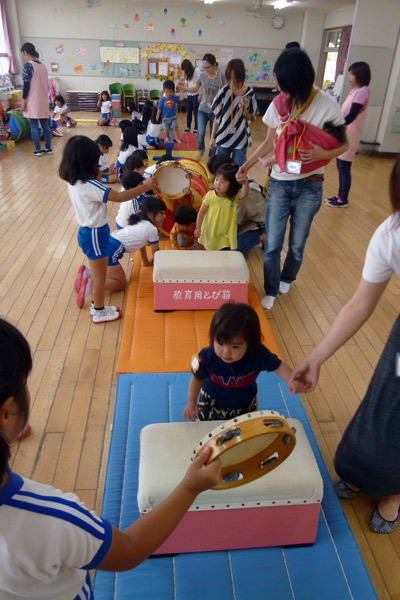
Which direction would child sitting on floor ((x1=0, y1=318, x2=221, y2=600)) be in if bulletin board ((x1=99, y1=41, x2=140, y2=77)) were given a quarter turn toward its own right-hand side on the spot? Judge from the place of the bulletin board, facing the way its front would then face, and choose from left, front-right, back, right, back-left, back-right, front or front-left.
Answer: left

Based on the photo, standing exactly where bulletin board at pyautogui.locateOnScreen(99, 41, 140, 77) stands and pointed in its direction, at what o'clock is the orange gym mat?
The orange gym mat is roughly at 12 o'clock from the bulletin board.

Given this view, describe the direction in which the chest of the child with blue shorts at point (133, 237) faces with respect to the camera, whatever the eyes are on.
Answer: to the viewer's right

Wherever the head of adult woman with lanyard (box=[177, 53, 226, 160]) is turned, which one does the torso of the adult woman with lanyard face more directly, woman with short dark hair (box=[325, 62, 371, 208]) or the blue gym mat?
the blue gym mat

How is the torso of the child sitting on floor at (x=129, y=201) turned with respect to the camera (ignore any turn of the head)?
to the viewer's right

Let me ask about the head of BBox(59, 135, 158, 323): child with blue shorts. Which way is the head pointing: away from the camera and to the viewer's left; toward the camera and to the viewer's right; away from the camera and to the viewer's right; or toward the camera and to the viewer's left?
away from the camera and to the viewer's right

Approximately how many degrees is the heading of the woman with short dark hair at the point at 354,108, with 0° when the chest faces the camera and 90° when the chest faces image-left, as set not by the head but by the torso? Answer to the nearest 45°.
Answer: approximately 90°

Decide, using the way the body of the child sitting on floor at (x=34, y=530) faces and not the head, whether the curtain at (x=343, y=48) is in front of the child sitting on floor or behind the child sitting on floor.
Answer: in front

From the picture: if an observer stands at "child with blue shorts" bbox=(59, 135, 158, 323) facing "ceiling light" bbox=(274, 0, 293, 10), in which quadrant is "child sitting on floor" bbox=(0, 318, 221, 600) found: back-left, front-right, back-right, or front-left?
back-right

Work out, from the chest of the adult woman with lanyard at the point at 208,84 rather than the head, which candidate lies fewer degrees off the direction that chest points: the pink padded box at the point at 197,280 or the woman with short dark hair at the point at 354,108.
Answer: the pink padded box

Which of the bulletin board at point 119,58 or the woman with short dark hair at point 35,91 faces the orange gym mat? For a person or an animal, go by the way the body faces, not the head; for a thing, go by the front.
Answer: the bulletin board

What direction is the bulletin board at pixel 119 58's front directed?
toward the camera

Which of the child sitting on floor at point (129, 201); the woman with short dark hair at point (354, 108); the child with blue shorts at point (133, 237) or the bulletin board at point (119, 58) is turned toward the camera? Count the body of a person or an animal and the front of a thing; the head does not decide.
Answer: the bulletin board

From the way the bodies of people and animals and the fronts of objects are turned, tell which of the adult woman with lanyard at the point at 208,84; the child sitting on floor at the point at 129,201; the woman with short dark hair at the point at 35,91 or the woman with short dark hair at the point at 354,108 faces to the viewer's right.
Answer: the child sitting on floor
